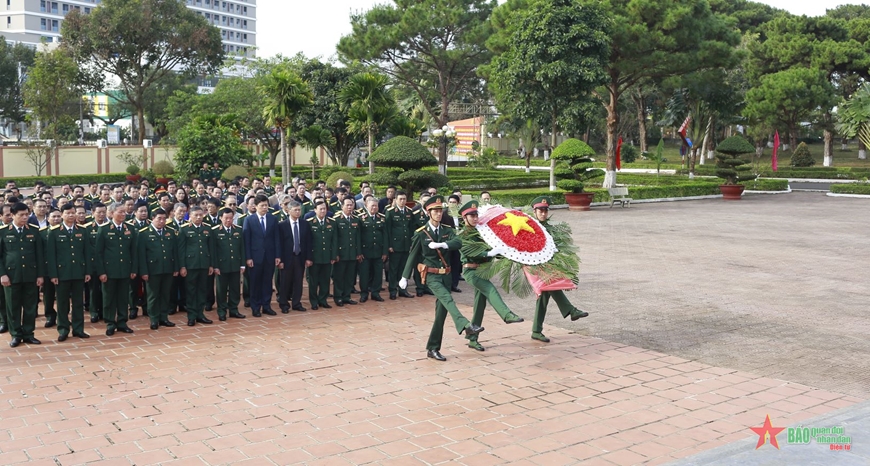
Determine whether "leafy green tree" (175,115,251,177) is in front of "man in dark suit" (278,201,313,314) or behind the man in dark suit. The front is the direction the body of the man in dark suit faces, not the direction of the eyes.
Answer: behind

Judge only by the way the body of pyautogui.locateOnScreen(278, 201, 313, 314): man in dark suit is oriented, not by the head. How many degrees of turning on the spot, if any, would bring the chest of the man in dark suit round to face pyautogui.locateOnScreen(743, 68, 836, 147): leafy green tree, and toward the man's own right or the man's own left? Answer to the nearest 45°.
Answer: approximately 135° to the man's own left

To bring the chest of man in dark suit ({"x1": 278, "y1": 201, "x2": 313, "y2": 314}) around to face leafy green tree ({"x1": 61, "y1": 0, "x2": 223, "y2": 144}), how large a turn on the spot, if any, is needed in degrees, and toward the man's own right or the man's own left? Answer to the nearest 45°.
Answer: approximately 180°

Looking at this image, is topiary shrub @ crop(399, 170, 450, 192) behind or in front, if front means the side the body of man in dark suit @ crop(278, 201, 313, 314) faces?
behind

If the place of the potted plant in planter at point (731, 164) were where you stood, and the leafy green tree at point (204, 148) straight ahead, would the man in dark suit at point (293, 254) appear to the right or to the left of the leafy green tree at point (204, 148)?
left

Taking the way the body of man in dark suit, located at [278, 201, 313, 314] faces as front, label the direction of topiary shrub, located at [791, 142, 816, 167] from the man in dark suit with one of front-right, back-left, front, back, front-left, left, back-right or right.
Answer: back-left

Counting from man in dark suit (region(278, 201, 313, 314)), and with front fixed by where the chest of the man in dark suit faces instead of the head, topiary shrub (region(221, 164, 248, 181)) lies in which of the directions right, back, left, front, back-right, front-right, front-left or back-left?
back

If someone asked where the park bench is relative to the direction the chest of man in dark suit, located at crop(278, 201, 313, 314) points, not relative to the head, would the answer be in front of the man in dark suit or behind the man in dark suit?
behind

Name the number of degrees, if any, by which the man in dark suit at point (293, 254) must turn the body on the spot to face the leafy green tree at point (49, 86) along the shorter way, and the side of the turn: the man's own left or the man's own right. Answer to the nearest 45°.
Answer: approximately 180°

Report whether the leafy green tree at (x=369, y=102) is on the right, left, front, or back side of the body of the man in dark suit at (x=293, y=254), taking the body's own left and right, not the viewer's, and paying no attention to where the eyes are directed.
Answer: back

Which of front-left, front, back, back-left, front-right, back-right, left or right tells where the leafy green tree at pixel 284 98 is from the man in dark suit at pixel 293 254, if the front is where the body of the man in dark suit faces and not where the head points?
back

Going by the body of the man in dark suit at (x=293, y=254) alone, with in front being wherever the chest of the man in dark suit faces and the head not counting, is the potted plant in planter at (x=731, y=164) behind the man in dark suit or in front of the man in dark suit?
behind

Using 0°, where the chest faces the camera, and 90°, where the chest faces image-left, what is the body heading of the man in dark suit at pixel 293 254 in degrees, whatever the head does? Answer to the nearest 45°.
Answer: approximately 0°
